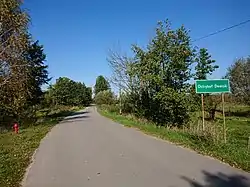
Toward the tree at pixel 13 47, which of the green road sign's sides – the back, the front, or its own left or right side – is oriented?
right

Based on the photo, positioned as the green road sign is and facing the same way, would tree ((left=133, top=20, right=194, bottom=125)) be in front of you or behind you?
behind

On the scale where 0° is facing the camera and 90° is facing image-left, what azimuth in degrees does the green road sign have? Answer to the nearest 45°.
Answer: approximately 0°

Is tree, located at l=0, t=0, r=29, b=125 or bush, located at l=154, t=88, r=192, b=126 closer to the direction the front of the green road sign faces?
the tree
